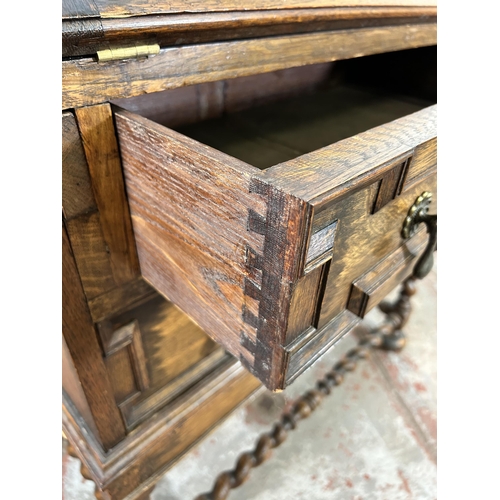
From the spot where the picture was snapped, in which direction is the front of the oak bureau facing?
facing the viewer and to the right of the viewer
